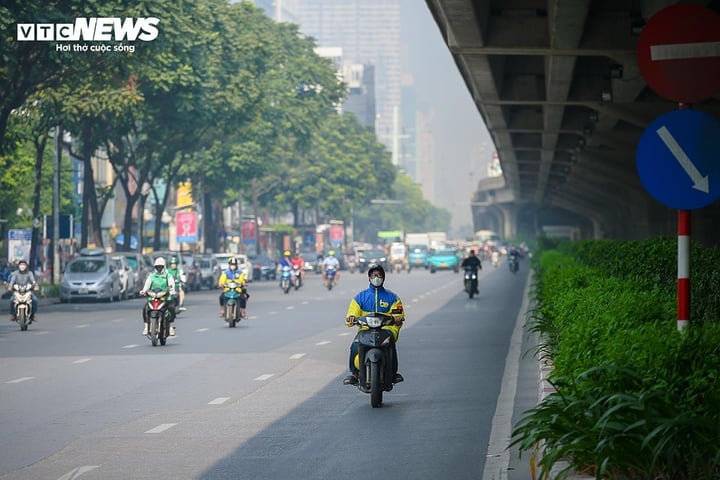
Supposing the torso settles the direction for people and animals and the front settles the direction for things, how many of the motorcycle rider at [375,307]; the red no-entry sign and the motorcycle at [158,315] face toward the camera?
3

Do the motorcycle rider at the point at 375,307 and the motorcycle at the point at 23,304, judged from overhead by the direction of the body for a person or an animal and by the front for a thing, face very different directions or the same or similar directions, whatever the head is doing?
same or similar directions

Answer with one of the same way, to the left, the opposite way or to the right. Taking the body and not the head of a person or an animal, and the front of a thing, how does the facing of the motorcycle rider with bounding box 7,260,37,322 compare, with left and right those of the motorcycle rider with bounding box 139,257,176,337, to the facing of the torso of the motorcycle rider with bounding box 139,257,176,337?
the same way

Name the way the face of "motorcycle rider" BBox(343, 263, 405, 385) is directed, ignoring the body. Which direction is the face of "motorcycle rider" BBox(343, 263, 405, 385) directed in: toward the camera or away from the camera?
toward the camera

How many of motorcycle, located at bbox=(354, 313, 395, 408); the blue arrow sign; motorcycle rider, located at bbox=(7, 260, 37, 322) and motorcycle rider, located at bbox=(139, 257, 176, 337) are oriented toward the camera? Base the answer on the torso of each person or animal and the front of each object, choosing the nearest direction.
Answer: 4

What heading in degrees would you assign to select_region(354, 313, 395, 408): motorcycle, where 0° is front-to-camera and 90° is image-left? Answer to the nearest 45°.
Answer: approximately 0°

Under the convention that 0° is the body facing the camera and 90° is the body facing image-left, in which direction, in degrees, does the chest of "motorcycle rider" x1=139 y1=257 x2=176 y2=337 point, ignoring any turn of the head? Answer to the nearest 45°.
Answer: approximately 0°

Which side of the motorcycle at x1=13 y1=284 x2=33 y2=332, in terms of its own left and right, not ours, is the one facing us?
front

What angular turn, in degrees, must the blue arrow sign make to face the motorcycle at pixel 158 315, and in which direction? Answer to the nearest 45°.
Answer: approximately 135° to its right

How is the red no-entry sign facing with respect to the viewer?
toward the camera

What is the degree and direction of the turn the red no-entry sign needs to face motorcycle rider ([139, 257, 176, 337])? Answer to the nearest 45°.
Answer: approximately 135° to its right

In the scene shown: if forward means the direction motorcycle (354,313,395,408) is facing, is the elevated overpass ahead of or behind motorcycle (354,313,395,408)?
behind

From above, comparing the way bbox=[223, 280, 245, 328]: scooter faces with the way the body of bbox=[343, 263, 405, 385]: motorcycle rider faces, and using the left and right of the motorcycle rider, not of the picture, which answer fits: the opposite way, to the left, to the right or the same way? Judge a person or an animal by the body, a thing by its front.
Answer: the same way

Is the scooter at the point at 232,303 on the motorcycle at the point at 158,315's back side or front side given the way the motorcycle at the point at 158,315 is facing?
on the back side
